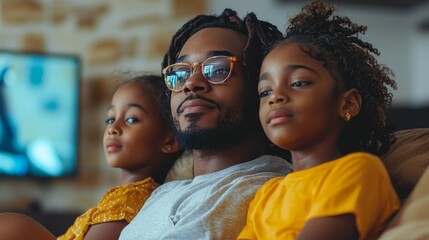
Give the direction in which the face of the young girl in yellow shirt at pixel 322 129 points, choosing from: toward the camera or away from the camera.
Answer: toward the camera

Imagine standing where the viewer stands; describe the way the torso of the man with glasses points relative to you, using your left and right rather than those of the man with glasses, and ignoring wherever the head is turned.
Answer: facing the viewer and to the left of the viewer

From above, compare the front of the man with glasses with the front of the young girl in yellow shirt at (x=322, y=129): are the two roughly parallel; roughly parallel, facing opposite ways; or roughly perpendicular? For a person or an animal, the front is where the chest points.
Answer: roughly parallel

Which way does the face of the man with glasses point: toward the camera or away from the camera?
toward the camera

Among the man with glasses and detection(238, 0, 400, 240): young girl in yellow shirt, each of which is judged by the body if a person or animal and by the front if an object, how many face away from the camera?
0

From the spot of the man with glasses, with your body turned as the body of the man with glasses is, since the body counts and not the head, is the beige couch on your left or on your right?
on your left

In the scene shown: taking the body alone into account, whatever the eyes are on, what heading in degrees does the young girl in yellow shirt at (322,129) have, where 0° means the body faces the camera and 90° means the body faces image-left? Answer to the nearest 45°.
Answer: approximately 45°
